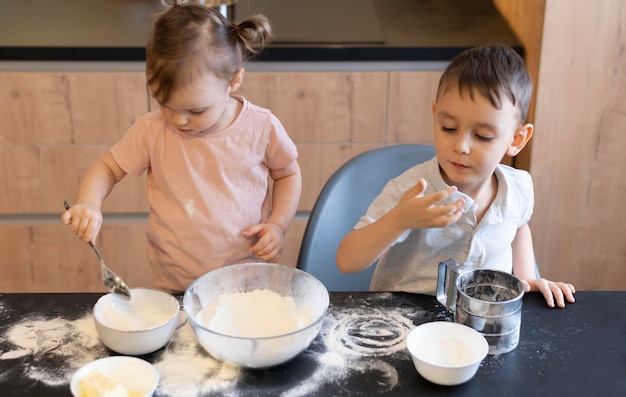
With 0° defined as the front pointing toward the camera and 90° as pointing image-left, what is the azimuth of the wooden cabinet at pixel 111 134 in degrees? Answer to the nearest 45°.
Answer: approximately 0°

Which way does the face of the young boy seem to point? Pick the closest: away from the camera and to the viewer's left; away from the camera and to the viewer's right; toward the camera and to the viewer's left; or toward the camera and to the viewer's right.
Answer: toward the camera and to the viewer's left

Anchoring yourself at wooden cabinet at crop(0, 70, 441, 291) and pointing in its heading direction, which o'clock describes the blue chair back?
The blue chair back is roughly at 11 o'clock from the wooden cabinet.

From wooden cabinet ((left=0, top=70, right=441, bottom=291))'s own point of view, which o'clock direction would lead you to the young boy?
The young boy is roughly at 11 o'clock from the wooden cabinet.

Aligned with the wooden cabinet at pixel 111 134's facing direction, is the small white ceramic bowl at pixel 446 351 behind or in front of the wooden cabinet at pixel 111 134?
in front

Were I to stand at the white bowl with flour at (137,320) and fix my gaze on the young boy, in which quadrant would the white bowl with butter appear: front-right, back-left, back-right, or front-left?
back-right

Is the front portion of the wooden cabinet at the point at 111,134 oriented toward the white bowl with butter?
yes

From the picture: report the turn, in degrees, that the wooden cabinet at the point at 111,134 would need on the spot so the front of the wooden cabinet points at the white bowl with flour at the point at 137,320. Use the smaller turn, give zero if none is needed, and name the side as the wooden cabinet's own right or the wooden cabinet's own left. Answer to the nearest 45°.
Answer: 0° — it already faces it

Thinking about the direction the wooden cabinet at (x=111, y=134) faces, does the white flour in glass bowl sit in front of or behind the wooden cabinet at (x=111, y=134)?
in front
